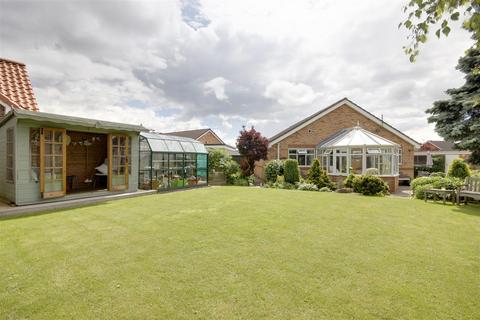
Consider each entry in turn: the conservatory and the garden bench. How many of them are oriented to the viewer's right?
0

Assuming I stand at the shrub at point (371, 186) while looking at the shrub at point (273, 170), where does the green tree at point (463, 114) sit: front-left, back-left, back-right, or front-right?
back-right

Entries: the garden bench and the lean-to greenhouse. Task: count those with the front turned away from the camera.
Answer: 0

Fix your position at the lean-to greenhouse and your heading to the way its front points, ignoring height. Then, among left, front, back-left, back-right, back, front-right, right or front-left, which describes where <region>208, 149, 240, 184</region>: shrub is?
left

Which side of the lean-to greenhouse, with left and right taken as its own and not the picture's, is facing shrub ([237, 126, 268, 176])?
left

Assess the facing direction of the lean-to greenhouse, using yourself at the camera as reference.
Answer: facing the viewer and to the right of the viewer

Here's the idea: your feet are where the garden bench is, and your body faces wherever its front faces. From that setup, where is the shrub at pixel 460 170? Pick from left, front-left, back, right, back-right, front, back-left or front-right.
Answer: back-right

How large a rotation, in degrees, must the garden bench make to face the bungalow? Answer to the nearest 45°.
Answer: approximately 90° to its right

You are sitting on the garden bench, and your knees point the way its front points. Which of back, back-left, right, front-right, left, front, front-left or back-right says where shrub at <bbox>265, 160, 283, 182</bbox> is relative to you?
front-right

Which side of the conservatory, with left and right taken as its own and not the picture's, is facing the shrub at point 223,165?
right

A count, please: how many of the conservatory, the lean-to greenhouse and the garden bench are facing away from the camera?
0

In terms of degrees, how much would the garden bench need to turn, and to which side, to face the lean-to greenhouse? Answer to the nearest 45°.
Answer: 0° — it already faces it

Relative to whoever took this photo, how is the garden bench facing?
facing the viewer and to the left of the viewer

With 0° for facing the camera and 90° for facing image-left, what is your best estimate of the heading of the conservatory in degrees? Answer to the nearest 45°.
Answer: approximately 0°

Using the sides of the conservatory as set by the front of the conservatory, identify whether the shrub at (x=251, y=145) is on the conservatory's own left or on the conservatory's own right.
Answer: on the conservatory's own right

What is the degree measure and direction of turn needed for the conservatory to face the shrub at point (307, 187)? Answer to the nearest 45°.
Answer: approximately 45° to its right

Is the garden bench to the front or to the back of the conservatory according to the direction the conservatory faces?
to the front

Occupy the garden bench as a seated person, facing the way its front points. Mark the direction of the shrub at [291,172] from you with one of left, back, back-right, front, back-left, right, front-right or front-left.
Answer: front-right
